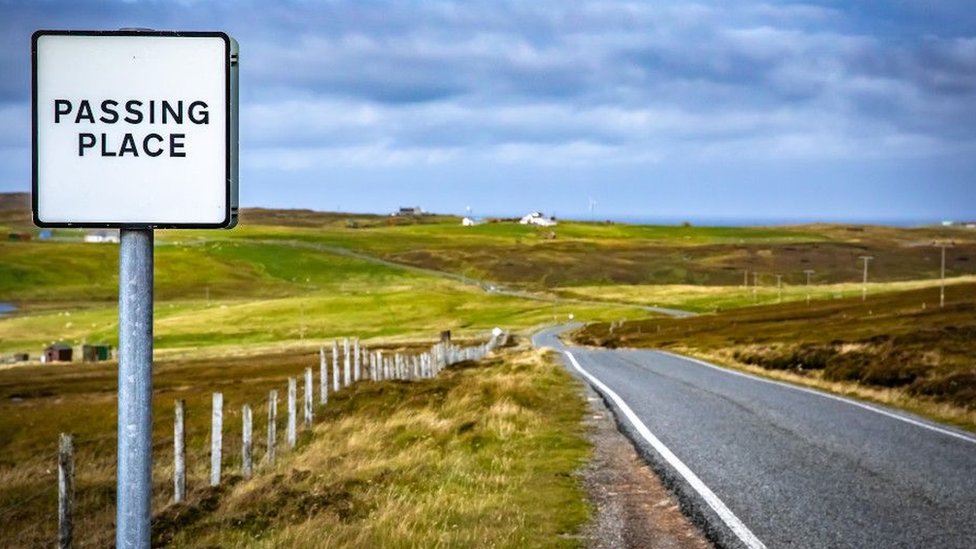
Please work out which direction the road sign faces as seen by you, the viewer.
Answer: facing the viewer

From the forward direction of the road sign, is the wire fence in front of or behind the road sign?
behind
